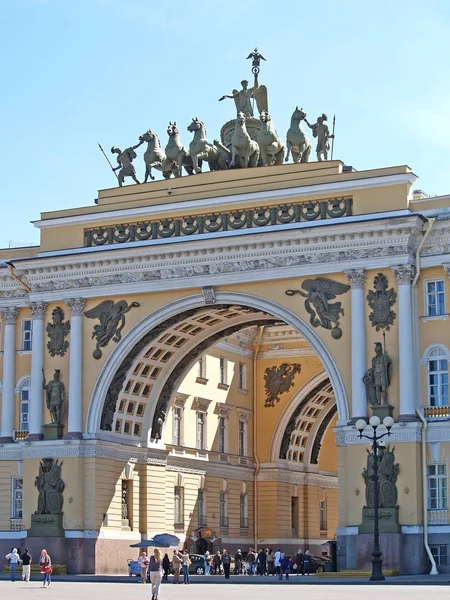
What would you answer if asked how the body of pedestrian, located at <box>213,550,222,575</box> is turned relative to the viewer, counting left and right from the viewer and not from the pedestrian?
facing away from the viewer
